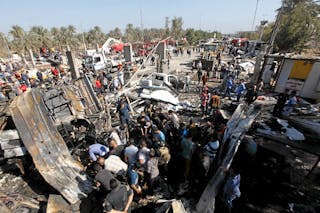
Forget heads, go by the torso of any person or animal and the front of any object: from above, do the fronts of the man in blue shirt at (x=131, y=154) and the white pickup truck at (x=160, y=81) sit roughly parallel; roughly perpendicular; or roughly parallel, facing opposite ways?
roughly perpendicular

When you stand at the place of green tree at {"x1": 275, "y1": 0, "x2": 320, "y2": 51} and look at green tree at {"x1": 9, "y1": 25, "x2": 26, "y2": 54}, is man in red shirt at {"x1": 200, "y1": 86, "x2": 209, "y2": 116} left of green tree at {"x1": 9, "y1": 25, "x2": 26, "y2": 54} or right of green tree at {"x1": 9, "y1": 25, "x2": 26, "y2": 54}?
left

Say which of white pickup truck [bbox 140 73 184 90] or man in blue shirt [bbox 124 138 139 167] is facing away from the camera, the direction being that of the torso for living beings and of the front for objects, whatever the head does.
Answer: the man in blue shirt

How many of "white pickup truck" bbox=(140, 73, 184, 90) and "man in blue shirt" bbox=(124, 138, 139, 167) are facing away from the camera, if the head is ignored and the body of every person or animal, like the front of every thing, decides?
1

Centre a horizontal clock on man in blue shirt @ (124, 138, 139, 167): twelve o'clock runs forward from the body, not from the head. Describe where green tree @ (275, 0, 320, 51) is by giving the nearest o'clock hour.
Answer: The green tree is roughly at 2 o'clock from the man in blue shirt.

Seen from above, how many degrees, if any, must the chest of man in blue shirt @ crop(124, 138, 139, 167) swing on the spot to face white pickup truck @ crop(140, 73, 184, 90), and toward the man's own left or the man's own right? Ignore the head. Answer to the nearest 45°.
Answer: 0° — they already face it

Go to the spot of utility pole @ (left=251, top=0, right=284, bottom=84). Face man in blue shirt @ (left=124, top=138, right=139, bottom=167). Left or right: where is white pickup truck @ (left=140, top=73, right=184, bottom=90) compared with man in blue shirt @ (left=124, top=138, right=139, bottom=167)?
right

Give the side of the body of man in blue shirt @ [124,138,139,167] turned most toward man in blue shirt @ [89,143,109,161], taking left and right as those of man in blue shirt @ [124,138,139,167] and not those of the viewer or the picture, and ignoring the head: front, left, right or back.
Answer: left

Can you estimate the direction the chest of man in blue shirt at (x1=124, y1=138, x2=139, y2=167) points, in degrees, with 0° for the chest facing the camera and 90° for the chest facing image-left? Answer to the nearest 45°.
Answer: approximately 180°

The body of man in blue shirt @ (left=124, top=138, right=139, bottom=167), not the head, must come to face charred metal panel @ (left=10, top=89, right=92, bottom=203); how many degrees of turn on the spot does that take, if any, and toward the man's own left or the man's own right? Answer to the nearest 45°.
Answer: approximately 90° to the man's own left
